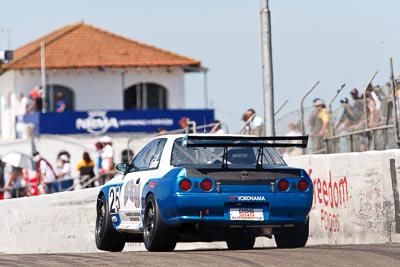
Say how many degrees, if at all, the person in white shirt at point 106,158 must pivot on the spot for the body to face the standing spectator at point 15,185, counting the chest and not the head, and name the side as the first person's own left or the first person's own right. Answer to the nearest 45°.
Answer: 0° — they already face them

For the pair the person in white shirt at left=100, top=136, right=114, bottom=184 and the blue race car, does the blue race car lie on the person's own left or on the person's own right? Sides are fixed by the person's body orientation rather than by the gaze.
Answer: on the person's own left

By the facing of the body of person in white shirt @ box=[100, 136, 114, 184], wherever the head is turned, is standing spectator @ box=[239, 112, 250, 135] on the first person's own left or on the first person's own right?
on the first person's own left

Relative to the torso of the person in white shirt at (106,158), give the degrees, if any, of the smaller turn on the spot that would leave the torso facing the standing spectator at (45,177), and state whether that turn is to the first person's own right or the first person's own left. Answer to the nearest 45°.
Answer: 0° — they already face them

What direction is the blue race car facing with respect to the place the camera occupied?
facing away from the viewer and to the left of the viewer

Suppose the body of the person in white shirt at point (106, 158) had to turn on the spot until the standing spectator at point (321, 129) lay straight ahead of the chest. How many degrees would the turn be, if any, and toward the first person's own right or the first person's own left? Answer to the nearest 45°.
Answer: approximately 180°

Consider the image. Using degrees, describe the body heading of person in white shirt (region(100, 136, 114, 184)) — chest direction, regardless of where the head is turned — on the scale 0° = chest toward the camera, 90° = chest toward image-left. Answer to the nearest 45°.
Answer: approximately 45°
